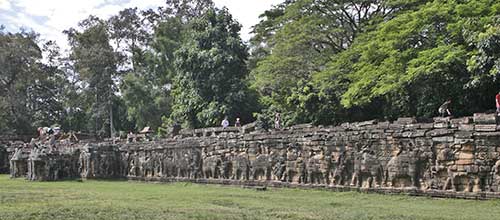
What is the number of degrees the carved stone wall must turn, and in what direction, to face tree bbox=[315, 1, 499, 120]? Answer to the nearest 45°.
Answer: approximately 180°

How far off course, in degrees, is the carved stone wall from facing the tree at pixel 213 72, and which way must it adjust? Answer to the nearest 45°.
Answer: approximately 135° to its right

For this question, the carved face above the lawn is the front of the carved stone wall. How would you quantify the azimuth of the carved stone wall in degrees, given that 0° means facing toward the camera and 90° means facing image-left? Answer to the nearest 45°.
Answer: approximately 45°
